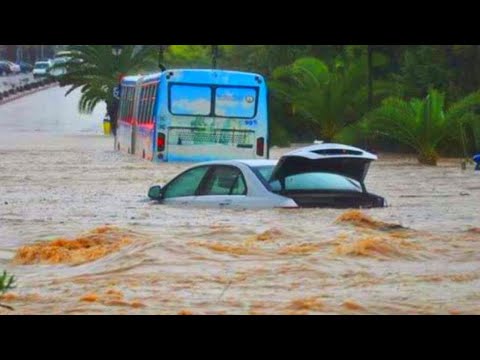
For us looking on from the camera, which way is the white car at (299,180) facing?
facing away from the viewer and to the left of the viewer

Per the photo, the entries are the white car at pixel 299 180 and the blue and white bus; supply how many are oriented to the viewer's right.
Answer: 0

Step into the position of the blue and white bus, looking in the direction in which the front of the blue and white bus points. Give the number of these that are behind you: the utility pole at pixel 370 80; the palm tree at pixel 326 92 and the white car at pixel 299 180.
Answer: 1

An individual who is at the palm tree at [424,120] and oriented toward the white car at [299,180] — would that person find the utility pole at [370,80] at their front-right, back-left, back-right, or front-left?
back-right

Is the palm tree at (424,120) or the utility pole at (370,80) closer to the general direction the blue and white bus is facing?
the utility pole

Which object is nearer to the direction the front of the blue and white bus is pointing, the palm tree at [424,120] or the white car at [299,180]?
the palm tree

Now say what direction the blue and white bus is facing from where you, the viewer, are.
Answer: facing away from the viewer

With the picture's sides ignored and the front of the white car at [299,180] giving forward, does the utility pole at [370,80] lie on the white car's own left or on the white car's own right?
on the white car's own right

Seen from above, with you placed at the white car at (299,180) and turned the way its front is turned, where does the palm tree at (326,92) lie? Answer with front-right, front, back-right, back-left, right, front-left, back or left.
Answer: front-right

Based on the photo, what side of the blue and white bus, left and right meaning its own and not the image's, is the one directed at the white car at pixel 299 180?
back

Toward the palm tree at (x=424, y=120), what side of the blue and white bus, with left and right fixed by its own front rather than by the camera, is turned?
right
